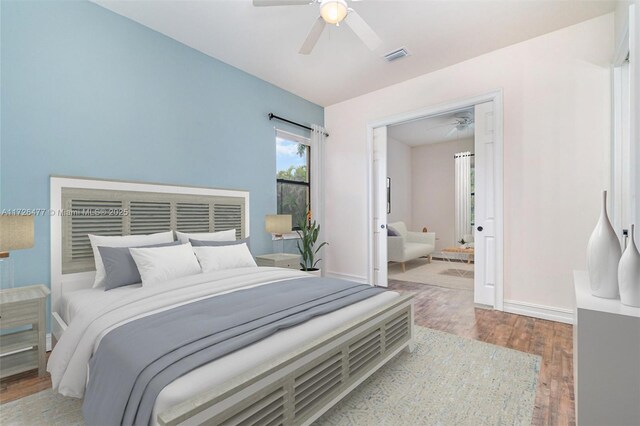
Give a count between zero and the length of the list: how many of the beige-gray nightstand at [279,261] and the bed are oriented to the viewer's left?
0

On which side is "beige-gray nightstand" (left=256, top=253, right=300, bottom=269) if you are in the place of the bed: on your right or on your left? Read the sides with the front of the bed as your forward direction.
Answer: on your left

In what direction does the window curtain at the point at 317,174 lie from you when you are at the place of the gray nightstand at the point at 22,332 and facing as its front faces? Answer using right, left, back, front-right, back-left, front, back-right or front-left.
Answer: front-left

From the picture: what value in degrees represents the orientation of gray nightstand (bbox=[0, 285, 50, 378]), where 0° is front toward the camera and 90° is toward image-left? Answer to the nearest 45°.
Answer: approximately 315°

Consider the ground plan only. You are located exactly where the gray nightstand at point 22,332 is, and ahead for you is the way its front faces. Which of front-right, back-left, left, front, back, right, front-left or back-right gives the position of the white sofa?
front-left

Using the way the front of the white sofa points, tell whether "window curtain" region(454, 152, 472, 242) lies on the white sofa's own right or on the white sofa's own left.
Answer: on the white sofa's own left

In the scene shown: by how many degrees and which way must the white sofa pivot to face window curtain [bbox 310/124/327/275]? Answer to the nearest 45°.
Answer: approximately 90° to its right

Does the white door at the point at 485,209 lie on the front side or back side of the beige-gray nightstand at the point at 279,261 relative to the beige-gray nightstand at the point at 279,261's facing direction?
on the front side

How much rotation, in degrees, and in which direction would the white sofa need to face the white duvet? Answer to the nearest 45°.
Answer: approximately 45° to its right
